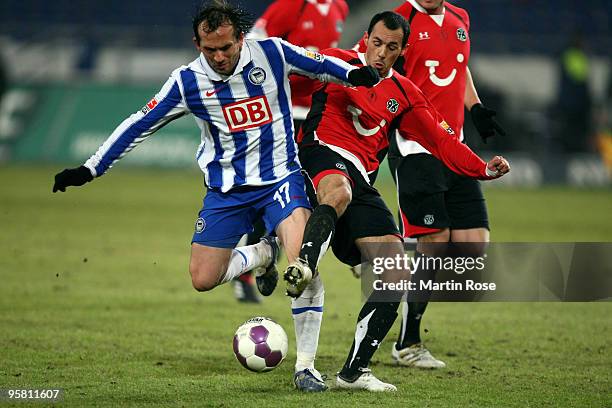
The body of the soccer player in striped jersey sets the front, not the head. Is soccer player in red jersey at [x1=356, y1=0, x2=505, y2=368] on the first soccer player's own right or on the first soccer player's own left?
on the first soccer player's own left

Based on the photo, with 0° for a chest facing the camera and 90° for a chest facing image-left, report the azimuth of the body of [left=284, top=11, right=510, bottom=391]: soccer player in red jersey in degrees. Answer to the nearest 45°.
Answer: approximately 0°

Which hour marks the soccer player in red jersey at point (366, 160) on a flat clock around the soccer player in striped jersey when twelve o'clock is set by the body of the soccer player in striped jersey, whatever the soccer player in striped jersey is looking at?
The soccer player in red jersey is roughly at 9 o'clock from the soccer player in striped jersey.
